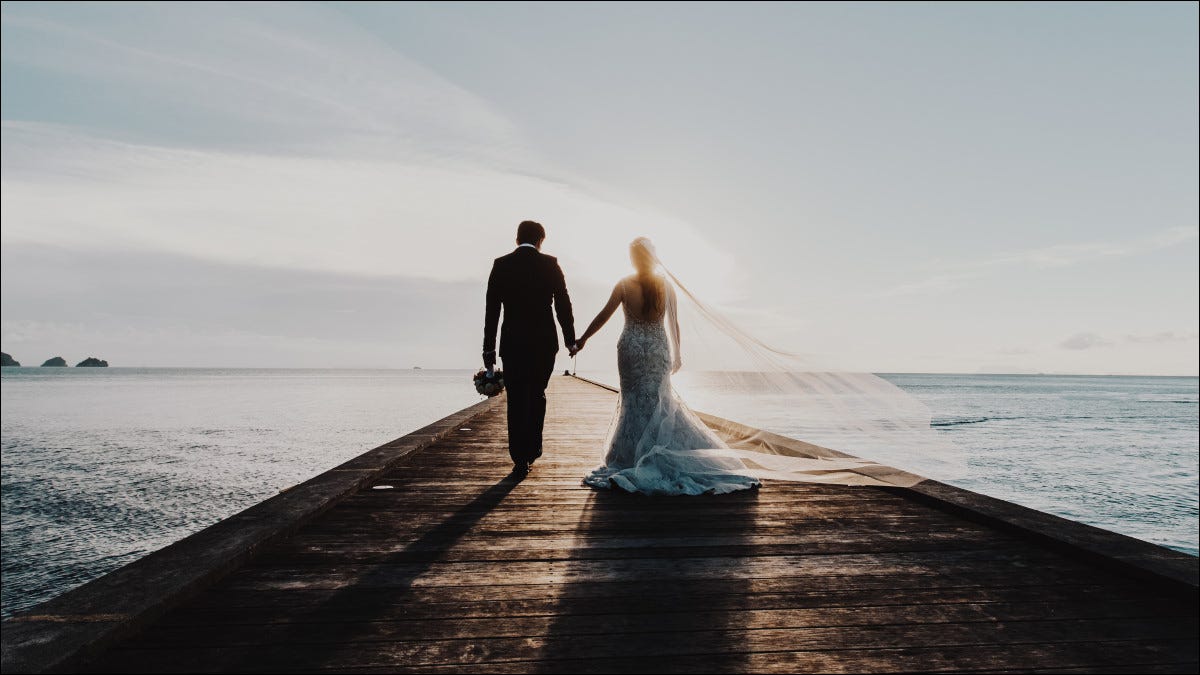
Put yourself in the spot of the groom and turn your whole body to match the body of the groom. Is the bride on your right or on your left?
on your right

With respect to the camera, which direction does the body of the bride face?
away from the camera

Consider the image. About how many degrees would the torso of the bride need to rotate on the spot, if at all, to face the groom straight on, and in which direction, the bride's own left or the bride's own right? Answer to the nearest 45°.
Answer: approximately 90° to the bride's own left

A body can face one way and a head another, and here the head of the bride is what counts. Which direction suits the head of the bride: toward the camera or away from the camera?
away from the camera

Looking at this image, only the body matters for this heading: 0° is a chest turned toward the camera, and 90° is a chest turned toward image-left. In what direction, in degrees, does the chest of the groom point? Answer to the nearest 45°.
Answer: approximately 180°

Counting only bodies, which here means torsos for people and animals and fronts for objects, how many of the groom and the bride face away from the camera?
2
